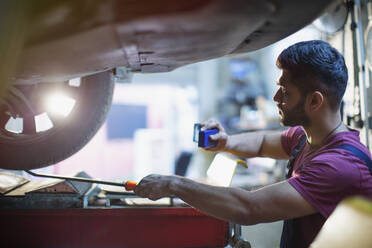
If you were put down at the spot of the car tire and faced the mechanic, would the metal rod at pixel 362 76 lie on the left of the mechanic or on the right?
left

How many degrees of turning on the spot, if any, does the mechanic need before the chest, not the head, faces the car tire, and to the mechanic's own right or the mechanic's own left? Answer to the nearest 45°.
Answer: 0° — they already face it

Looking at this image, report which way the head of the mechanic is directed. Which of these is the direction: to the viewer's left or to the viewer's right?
to the viewer's left

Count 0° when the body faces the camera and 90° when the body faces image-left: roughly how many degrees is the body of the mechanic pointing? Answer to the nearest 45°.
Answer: approximately 90°

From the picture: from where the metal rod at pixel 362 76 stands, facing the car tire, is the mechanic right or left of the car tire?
left

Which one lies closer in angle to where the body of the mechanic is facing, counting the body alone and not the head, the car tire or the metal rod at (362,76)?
the car tire

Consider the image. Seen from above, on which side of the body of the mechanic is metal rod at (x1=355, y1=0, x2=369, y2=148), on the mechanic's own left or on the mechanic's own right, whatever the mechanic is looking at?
on the mechanic's own right
